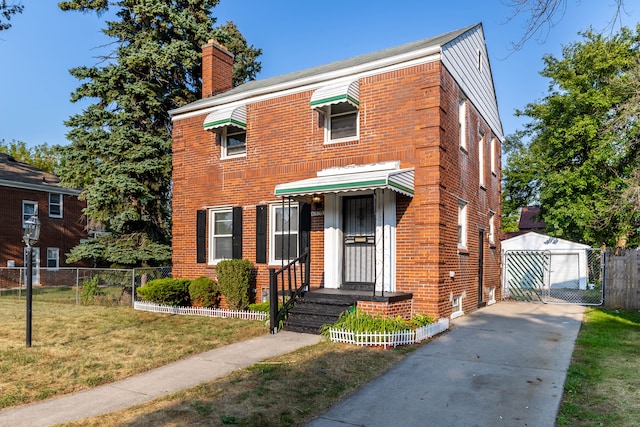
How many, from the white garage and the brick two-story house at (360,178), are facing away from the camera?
0

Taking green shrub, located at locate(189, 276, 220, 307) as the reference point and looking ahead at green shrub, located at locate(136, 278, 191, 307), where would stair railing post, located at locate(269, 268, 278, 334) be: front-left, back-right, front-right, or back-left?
back-left

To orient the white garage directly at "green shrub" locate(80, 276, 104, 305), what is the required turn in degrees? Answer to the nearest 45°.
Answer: approximately 45° to its right

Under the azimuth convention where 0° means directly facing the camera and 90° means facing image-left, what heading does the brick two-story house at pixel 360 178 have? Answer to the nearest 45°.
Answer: approximately 45°

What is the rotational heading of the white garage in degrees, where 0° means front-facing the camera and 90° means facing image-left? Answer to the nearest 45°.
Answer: approximately 0°

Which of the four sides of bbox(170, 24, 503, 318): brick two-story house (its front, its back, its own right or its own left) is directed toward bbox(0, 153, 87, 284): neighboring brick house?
right

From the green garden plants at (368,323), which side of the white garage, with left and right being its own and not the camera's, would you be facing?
front

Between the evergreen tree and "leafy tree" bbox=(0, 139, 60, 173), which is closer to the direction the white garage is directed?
the evergreen tree
